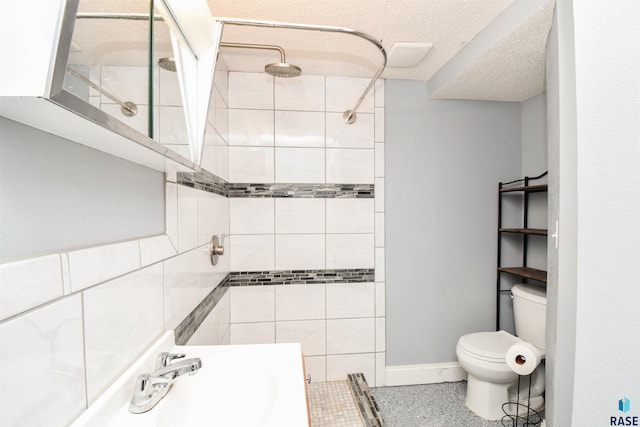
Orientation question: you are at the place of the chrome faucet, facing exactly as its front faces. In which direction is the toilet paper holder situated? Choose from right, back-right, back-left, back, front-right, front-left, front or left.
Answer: front

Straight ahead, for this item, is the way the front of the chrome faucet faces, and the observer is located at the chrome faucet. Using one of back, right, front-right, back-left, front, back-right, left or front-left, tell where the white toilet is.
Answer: front

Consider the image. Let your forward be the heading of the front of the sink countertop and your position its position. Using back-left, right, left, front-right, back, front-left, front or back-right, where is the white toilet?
front

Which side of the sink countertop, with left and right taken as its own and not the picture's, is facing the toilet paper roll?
front

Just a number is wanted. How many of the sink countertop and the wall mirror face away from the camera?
0

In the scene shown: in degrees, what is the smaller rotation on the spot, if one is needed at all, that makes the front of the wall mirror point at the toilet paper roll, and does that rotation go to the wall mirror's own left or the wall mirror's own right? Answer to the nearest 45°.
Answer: approximately 45° to the wall mirror's own left

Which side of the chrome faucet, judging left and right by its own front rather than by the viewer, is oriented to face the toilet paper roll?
front

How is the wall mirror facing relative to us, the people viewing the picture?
facing the viewer and to the right of the viewer

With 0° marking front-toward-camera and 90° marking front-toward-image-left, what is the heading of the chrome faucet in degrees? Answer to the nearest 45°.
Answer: approximately 270°

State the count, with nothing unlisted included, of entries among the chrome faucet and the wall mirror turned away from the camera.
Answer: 0

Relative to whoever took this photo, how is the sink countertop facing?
facing to the right of the viewer
